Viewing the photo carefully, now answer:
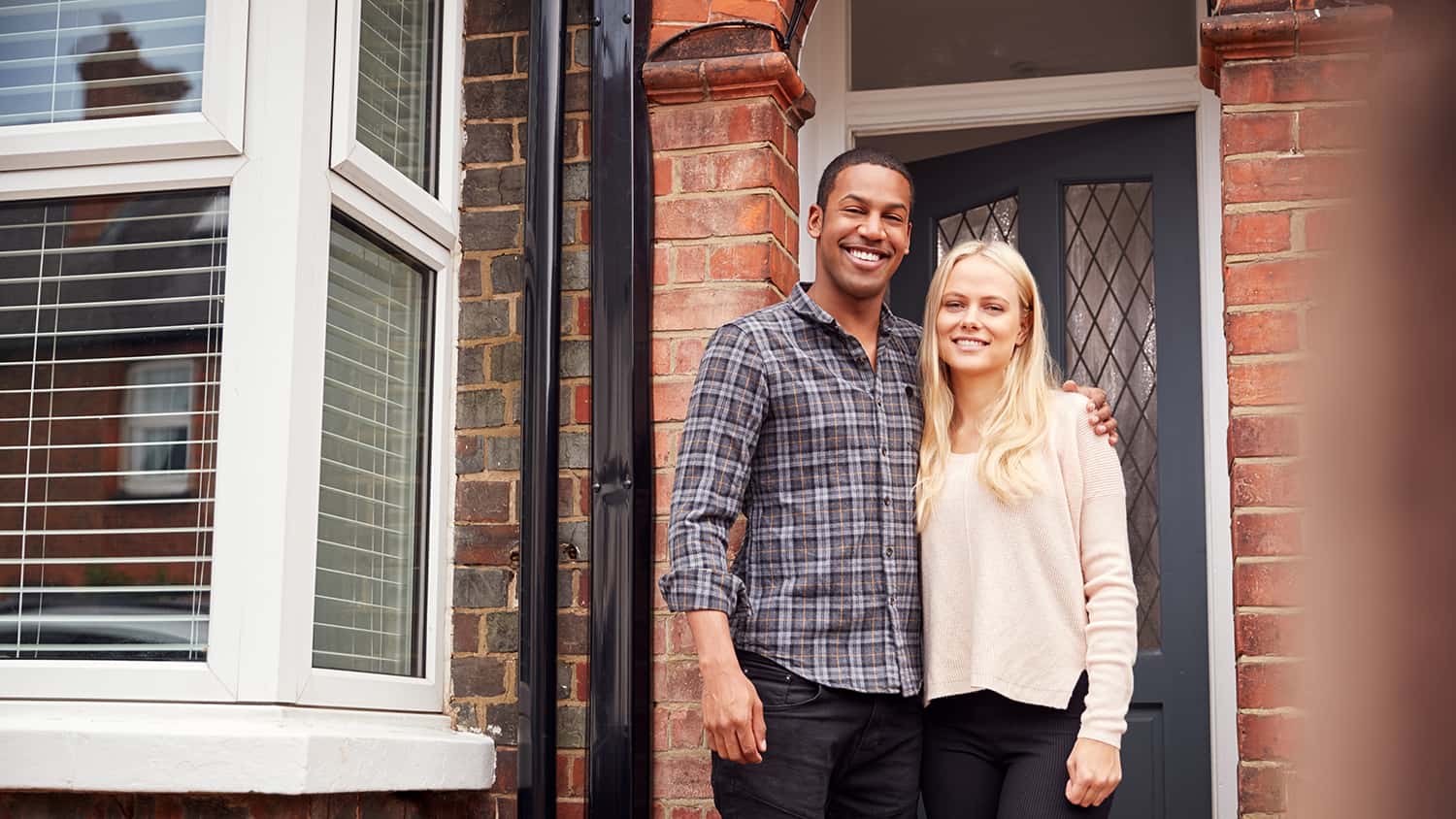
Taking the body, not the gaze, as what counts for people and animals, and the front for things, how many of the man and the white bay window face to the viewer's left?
0

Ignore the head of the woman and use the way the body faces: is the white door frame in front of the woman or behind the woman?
behind

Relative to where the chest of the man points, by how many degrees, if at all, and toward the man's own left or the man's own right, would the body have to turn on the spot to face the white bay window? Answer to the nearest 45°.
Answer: approximately 135° to the man's own right

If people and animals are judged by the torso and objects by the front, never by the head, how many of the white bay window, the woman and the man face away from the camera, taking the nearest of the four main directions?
0

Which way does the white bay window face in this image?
toward the camera

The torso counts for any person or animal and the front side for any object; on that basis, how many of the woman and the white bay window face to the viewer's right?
0

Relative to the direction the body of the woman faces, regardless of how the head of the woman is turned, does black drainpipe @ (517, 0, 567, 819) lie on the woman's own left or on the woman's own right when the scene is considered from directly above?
on the woman's own right

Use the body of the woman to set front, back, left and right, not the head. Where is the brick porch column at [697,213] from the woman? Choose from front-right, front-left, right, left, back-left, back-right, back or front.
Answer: right

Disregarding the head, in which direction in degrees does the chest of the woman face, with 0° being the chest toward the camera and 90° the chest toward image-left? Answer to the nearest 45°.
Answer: approximately 45°

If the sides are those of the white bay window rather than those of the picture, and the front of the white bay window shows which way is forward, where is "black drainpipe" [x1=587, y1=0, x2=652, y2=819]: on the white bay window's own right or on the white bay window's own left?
on the white bay window's own left

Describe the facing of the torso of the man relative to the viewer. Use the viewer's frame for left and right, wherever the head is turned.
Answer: facing the viewer and to the right of the viewer

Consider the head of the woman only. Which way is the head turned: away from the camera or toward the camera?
toward the camera
